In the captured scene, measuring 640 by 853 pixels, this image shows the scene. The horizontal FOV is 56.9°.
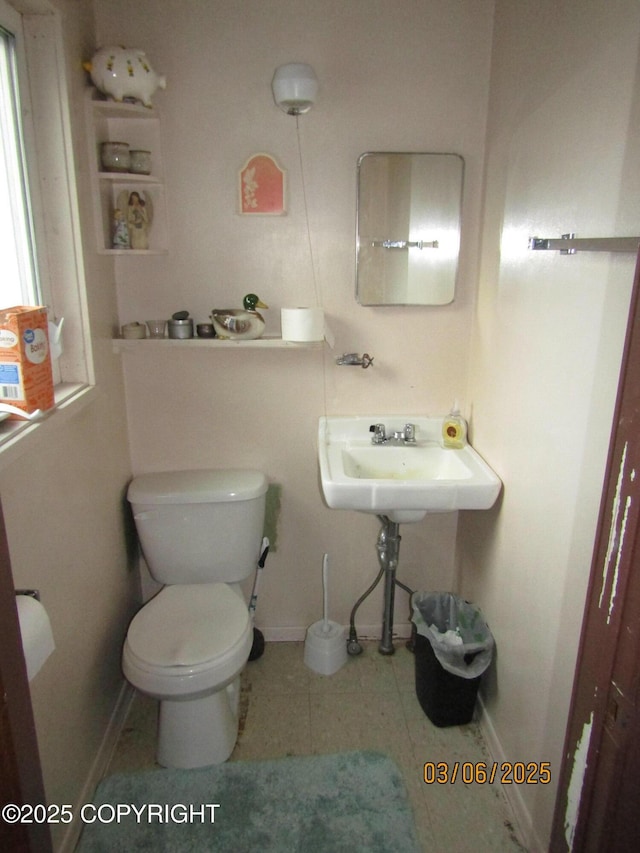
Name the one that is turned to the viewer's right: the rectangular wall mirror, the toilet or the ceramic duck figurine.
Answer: the ceramic duck figurine

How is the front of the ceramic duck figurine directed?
to the viewer's right

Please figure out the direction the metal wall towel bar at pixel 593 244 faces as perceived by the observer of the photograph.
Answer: facing to the left of the viewer

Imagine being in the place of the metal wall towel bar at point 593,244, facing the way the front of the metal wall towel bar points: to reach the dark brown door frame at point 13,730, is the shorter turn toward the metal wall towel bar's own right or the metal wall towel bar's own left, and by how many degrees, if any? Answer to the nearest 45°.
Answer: approximately 45° to the metal wall towel bar's own left

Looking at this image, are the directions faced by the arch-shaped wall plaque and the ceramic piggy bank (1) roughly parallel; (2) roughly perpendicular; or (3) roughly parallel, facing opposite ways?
roughly perpendicular

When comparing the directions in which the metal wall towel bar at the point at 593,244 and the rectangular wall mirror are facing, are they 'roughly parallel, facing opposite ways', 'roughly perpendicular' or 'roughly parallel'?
roughly perpendicular

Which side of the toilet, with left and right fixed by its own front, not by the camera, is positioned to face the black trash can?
left
